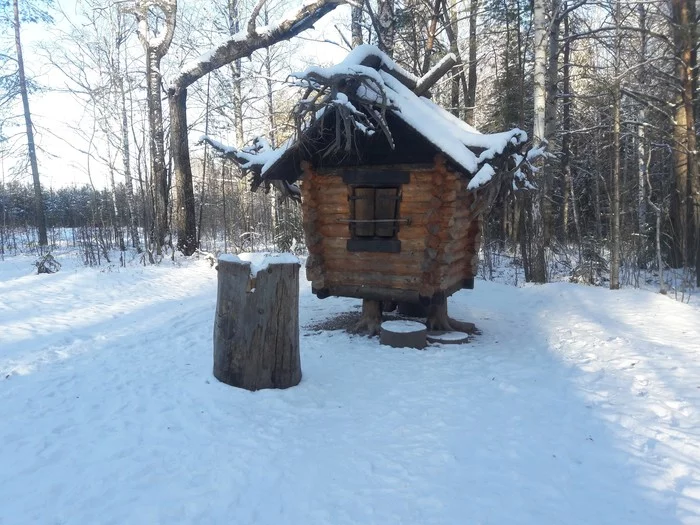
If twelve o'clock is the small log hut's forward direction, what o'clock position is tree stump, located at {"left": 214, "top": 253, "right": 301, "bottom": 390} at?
The tree stump is roughly at 1 o'clock from the small log hut.

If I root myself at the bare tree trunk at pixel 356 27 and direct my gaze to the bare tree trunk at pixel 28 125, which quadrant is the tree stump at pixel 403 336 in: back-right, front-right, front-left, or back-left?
back-left

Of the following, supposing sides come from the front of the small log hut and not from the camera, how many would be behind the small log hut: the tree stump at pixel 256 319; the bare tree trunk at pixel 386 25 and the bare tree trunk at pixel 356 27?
2

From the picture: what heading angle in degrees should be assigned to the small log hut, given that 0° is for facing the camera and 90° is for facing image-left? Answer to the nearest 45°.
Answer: approximately 0°

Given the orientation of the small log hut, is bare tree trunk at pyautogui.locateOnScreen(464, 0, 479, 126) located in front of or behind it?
behind

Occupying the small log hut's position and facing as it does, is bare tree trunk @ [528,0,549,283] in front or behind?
behind

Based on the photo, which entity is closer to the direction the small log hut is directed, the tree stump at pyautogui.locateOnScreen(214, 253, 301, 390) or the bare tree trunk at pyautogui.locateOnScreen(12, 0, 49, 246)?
the tree stump

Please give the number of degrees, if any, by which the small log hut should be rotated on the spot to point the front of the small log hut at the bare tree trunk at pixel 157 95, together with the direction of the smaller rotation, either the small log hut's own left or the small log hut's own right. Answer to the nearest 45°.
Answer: approximately 135° to the small log hut's own right

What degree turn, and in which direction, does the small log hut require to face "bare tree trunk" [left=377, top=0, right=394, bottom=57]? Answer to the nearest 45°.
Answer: approximately 180°

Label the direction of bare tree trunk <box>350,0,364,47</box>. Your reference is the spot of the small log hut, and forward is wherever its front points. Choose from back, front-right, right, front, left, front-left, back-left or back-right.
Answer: back
